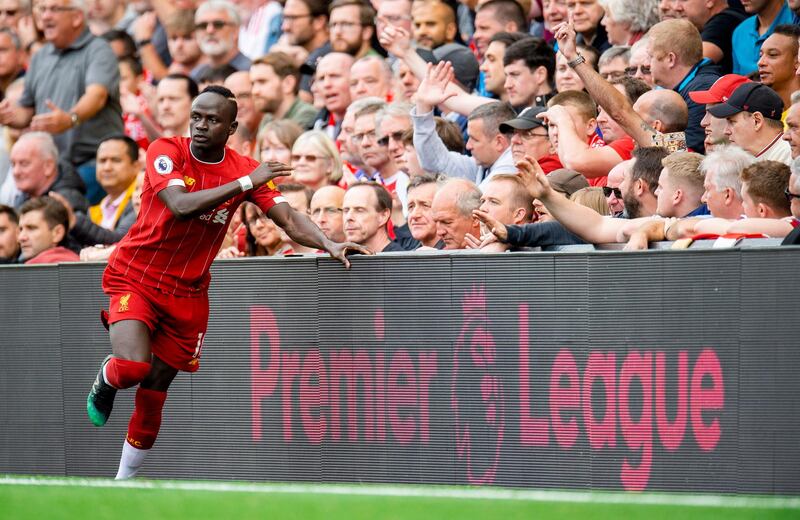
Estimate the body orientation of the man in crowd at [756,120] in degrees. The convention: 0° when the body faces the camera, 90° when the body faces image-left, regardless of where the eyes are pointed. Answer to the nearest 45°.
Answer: approximately 90°

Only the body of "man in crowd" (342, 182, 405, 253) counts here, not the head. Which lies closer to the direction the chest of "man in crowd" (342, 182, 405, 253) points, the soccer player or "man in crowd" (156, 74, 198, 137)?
the soccer player

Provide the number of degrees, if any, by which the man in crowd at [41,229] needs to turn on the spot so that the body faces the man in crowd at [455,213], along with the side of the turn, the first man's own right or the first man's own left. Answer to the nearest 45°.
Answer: approximately 90° to the first man's own left

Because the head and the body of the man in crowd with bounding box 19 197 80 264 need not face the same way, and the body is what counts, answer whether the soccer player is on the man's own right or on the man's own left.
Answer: on the man's own left

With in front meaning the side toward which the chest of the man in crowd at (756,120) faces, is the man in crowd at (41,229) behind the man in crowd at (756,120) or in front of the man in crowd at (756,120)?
in front

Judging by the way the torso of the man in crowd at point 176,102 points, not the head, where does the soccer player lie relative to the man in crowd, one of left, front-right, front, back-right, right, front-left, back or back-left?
front-left

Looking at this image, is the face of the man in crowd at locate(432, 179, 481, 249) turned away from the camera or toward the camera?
toward the camera

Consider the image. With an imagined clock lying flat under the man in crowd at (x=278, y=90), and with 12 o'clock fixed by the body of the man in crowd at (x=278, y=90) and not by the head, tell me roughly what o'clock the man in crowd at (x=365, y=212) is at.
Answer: the man in crowd at (x=365, y=212) is roughly at 10 o'clock from the man in crowd at (x=278, y=90).

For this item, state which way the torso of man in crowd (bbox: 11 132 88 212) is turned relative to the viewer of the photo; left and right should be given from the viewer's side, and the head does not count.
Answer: facing the viewer and to the left of the viewer

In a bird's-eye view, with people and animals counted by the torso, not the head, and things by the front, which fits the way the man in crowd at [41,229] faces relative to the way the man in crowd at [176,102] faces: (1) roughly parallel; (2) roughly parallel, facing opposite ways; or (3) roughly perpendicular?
roughly parallel
